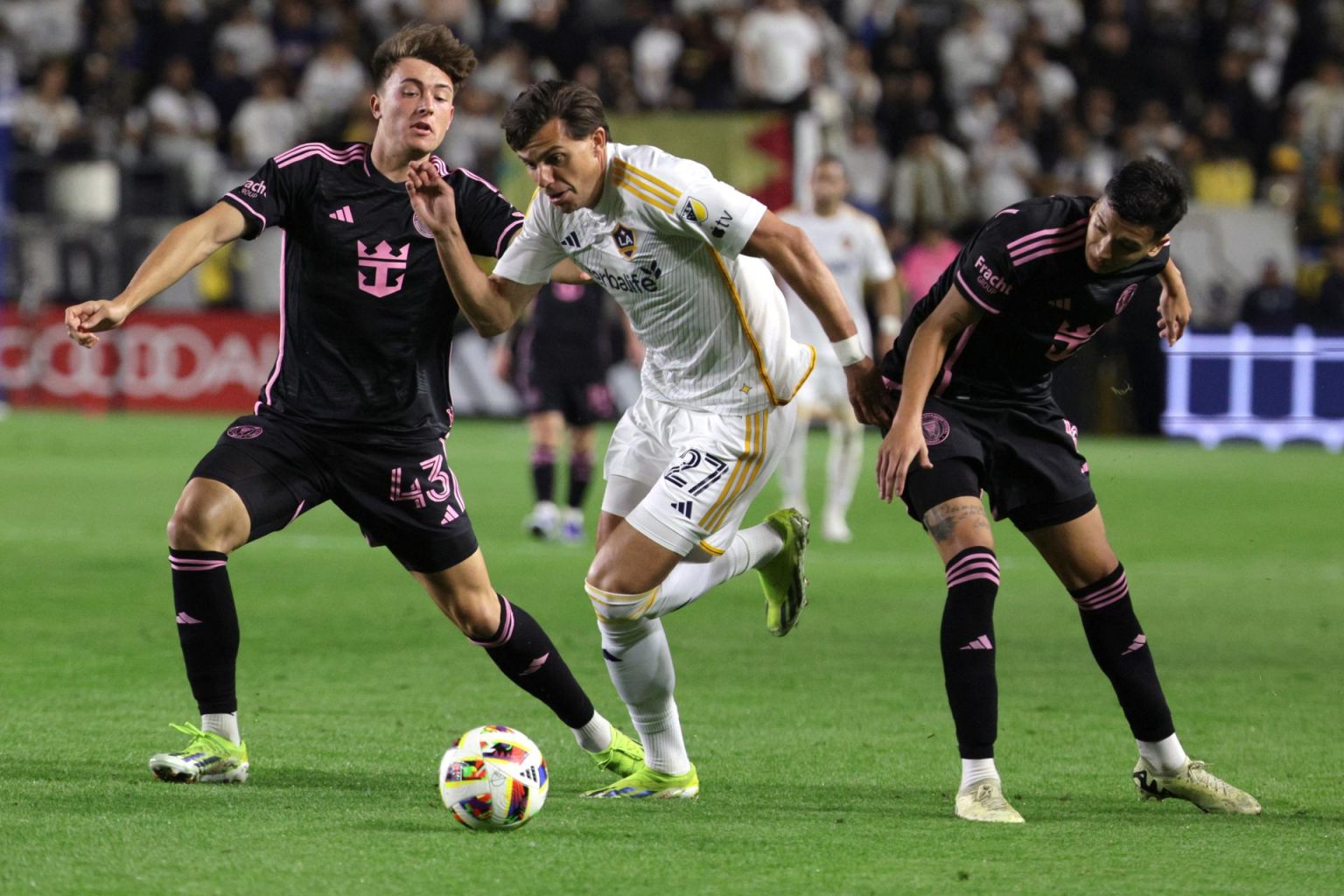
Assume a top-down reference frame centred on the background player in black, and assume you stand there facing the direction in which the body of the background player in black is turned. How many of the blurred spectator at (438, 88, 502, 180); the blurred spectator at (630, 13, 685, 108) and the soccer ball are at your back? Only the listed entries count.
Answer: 2

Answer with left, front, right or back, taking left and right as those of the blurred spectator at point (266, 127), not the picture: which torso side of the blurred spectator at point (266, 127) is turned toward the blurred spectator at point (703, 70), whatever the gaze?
left

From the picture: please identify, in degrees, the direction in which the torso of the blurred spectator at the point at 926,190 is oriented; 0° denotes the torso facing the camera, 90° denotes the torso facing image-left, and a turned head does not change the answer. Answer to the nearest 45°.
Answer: approximately 0°

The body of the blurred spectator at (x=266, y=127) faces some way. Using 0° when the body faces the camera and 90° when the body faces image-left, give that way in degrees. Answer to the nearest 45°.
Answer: approximately 0°

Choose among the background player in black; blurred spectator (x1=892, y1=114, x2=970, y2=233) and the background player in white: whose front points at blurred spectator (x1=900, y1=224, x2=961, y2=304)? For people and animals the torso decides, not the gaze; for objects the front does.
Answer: blurred spectator (x1=892, y1=114, x2=970, y2=233)

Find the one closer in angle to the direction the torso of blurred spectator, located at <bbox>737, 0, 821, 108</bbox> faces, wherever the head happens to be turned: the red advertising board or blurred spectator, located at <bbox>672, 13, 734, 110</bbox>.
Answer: the red advertising board

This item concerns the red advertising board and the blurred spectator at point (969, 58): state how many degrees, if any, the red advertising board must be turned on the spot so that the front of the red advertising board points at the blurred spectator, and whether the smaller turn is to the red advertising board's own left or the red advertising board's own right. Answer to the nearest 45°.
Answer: approximately 90° to the red advertising board's own left
